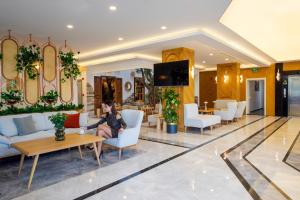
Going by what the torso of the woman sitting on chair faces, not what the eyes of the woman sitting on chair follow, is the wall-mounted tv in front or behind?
behind

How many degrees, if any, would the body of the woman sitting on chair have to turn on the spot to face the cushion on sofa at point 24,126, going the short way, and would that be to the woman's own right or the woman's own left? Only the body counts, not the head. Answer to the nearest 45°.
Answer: approximately 45° to the woman's own right

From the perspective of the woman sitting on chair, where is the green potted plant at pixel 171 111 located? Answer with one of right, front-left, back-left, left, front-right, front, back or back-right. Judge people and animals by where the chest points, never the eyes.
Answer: back

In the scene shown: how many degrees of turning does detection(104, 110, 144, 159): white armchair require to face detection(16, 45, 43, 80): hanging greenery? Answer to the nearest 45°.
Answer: approximately 90° to its right

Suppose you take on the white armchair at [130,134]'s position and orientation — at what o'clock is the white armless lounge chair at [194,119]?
the white armless lounge chair at [194,119] is roughly at 6 o'clock from the white armchair at [130,134].

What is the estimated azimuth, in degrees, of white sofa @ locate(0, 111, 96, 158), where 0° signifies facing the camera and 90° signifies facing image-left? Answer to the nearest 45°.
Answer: approximately 315°

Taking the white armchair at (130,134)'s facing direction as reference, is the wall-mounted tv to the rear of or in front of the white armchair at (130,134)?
to the rear

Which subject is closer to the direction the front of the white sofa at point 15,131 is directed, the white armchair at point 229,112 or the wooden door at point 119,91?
the white armchair

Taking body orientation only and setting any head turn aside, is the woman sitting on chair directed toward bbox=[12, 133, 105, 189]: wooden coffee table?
yes

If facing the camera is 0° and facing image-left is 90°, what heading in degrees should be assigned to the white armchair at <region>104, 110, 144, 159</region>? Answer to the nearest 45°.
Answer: approximately 45°
